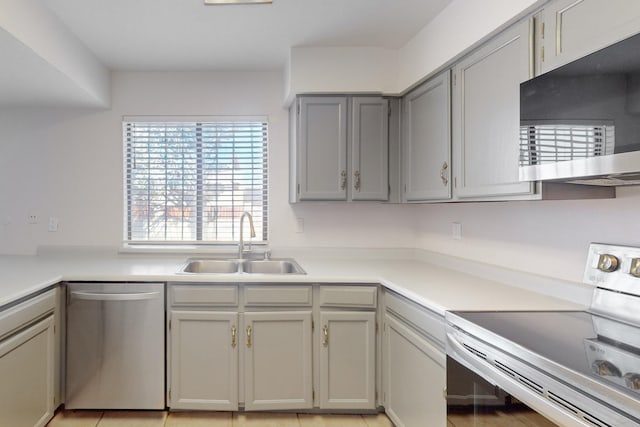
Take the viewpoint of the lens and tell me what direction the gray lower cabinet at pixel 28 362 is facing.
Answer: facing the viewer and to the right of the viewer

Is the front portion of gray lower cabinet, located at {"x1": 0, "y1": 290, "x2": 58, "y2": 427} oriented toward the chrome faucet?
no

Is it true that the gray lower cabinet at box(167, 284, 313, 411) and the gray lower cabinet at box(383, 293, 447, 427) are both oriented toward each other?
no

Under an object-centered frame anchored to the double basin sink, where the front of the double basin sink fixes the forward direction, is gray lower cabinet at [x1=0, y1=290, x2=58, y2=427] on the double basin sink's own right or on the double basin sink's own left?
on the double basin sink's own right

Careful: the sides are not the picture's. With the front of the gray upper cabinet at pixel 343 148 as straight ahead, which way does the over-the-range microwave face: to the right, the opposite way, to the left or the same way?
to the right

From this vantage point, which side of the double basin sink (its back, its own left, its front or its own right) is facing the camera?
front

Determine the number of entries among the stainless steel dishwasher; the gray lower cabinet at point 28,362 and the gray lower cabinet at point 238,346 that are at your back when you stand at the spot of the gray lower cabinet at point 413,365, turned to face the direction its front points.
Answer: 0

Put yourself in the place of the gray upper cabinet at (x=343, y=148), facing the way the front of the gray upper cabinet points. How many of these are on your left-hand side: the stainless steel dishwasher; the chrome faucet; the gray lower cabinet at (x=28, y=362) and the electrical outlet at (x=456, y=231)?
1

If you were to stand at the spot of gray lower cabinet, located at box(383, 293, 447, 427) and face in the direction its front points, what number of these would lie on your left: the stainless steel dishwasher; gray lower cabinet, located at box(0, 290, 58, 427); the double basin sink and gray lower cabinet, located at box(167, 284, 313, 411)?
0

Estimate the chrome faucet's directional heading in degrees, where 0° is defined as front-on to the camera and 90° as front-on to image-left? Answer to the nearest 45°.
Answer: approximately 315°

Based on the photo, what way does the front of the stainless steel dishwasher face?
toward the camera

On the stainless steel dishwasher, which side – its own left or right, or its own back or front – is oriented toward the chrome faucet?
left

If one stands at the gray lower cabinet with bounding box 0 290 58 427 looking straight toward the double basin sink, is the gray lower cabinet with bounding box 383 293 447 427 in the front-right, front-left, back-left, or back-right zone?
front-right

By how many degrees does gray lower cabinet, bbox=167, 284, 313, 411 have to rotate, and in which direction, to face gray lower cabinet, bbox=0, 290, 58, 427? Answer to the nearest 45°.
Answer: approximately 90° to its right

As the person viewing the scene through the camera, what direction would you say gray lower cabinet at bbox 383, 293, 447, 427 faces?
facing the viewer and to the left of the viewer

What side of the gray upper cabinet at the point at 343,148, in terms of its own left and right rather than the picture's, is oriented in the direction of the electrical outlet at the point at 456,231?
left

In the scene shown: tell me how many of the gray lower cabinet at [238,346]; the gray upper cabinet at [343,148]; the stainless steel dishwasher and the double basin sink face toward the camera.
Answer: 4

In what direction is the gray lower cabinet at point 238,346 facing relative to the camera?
toward the camera
